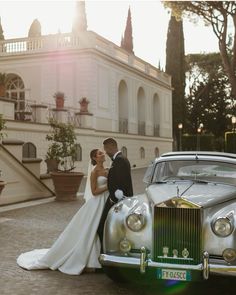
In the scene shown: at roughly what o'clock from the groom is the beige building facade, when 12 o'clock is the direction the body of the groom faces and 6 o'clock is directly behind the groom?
The beige building facade is roughly at 3 o'clock from the groom.

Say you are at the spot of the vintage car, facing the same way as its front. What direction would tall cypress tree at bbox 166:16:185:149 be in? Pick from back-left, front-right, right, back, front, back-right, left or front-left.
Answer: back

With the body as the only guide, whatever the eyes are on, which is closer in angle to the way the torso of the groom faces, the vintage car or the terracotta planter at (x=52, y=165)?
the terracotta planter

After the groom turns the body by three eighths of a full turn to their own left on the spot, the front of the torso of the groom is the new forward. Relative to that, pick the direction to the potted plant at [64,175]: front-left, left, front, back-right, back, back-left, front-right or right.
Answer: back-left

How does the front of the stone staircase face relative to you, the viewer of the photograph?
facing to the right of the viewer

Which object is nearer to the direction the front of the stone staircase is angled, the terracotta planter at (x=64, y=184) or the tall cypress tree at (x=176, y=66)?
the terracotta planter

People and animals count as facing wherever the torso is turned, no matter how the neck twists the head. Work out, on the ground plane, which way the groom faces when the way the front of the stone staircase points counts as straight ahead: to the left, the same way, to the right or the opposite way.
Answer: the opposite way

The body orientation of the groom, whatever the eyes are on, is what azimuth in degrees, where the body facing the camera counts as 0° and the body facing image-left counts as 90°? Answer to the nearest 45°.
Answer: approximately 90°

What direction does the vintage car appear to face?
toward the camera
